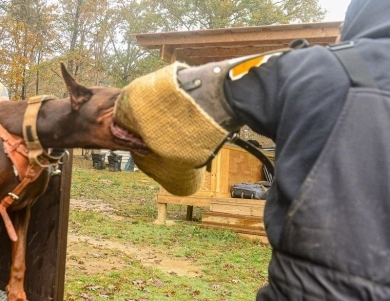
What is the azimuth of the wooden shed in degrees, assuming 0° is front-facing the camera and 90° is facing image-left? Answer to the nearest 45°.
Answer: approximately 0°

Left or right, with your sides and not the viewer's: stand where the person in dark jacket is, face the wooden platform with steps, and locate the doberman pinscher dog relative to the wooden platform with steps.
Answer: left

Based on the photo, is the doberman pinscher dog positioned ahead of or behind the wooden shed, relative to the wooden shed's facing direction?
ahead

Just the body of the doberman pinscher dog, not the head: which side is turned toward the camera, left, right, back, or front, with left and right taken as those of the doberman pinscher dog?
right

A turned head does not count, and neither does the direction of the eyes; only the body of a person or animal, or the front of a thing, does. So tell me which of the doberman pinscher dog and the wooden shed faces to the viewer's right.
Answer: the doberman pinscher dog

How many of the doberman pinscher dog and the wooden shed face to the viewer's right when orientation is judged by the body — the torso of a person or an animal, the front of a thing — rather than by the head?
1

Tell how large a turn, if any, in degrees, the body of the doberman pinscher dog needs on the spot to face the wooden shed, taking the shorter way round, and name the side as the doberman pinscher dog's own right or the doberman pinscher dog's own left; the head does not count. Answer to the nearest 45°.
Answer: approximately 45° to the doberman pinscher dog's own left

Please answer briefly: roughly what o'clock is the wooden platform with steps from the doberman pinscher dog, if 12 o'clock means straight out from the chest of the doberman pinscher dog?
The wooden platform with steps is roughly at 10 o'clock from the doberman pinscher dog.

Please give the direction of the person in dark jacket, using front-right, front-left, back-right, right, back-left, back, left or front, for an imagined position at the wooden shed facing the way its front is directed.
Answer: front

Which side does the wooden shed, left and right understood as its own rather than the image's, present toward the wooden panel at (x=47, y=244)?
front
